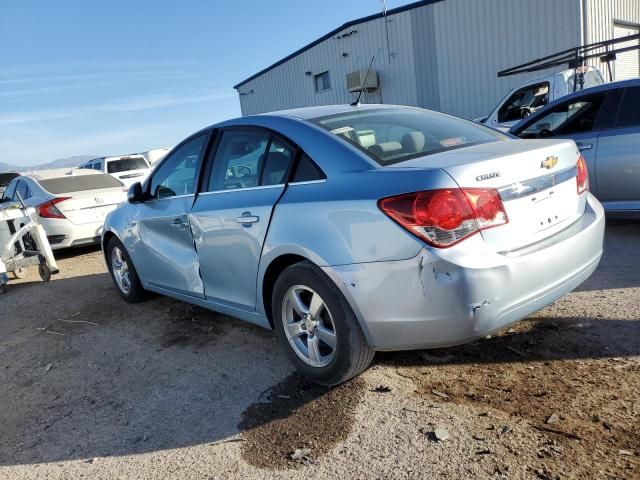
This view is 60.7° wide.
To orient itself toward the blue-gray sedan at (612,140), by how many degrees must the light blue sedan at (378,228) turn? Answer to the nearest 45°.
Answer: approximately 90° to its right

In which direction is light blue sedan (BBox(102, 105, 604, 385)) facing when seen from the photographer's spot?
facing away from the viewer and to the left of the viewer

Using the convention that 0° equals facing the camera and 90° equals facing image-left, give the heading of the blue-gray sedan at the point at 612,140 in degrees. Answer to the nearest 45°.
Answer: approximately 90°

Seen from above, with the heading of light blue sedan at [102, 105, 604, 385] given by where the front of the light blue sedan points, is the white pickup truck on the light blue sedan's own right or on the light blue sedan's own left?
on the light blue sedan's own right

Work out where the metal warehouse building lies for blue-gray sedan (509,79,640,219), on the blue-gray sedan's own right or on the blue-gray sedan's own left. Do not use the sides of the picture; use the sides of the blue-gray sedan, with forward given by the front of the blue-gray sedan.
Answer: on the blue-gray sedan's own right

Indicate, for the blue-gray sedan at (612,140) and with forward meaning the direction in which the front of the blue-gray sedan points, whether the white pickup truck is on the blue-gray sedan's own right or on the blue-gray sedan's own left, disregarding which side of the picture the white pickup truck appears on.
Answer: on the blue-gray sedan's own right

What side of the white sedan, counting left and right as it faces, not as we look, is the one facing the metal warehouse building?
right

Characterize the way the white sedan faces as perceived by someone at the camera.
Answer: facing away from the viewer and to the left of the viewer

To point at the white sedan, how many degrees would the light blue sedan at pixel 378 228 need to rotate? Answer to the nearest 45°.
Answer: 0° — it already faces it

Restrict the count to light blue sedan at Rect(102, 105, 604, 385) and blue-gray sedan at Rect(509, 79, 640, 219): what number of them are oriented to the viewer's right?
0
